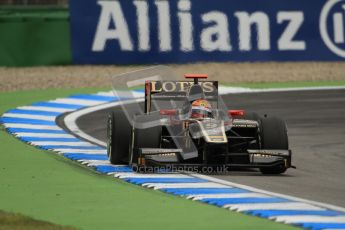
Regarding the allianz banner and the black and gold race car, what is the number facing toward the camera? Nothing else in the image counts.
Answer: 2

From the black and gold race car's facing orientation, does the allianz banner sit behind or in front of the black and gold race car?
behind

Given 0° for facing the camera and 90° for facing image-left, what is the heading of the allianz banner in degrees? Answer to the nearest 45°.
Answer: approximately 0°

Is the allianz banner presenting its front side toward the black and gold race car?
yes
